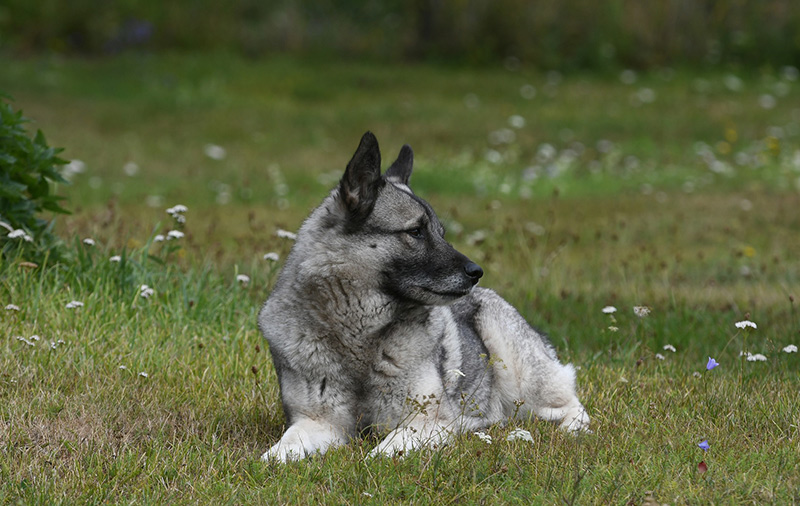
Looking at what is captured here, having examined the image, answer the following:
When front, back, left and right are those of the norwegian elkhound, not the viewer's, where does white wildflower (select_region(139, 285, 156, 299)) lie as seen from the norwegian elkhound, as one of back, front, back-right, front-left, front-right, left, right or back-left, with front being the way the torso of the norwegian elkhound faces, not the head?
right

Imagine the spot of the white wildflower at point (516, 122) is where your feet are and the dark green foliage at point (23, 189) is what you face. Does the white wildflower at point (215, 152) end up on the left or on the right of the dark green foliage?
right

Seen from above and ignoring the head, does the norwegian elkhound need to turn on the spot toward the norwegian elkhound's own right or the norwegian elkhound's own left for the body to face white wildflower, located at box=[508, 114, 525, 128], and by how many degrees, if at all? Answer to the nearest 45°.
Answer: approximately 135° to the norwegian elkhound's own right

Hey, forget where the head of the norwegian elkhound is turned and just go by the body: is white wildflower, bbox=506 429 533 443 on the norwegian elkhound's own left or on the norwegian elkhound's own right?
on the norwegian elkhound's own left

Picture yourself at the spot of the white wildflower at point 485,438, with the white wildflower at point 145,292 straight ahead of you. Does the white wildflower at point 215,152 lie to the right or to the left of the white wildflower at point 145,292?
right

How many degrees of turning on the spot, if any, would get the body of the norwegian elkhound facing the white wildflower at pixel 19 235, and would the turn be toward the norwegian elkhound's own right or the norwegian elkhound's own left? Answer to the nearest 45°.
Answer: approximately 90° to the norwegian elkhound's own right

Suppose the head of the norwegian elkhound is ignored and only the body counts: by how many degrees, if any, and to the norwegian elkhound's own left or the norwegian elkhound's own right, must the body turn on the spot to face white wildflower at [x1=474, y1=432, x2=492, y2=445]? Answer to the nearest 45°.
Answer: approximately 90° to the norwegian elkhound's own left

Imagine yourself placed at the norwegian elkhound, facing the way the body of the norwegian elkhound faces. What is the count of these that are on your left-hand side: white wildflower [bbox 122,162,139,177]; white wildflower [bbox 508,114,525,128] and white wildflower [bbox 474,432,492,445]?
1

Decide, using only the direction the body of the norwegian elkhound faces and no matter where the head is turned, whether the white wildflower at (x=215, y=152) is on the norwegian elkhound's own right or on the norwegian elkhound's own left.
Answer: on the norwegian elkhound's own right

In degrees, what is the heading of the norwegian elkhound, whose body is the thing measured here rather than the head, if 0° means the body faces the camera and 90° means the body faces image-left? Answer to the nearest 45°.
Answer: approximately 45°

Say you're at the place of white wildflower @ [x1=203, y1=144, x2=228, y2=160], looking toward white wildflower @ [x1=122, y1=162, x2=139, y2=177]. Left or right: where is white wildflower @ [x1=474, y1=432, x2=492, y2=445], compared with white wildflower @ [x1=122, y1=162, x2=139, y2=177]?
left

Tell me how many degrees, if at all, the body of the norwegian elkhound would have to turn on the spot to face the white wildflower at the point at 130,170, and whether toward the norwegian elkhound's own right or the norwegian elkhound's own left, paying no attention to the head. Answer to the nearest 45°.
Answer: approximately 90° to the norwegian elkhound's own right

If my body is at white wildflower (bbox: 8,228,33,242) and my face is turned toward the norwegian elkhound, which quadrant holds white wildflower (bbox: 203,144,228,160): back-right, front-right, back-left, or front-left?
back-left

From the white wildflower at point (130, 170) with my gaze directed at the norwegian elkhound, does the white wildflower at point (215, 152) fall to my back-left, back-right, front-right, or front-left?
back-left

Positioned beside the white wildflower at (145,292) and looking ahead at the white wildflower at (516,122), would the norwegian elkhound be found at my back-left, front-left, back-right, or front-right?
back-right
